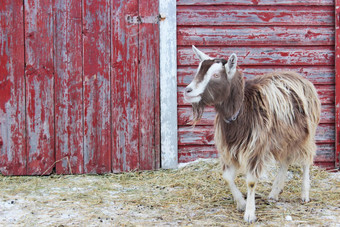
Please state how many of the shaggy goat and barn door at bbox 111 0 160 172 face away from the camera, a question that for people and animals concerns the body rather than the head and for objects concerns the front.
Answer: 0

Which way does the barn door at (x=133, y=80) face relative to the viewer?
toward the camera

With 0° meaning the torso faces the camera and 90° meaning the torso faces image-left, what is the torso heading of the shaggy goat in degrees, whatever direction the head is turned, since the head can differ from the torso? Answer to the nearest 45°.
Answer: approximately 45°

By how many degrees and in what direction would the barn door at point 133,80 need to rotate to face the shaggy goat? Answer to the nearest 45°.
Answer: approximately 45° to its left

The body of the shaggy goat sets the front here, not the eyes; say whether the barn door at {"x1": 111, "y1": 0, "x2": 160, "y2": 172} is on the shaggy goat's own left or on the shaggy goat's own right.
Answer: on the shaggy goat's own right
